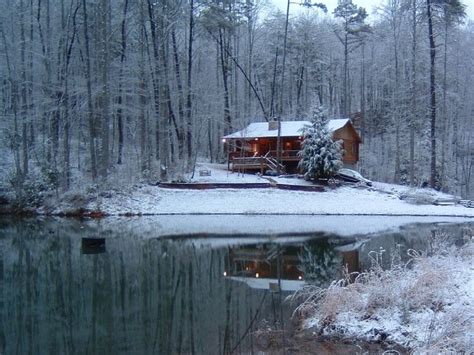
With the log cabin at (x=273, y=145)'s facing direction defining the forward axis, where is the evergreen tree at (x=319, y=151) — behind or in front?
in front

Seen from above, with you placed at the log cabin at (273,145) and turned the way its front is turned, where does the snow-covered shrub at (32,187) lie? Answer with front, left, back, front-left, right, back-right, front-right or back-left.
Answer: front-right

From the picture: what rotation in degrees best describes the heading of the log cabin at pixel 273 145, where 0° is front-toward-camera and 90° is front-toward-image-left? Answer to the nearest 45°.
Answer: approximately 0°
